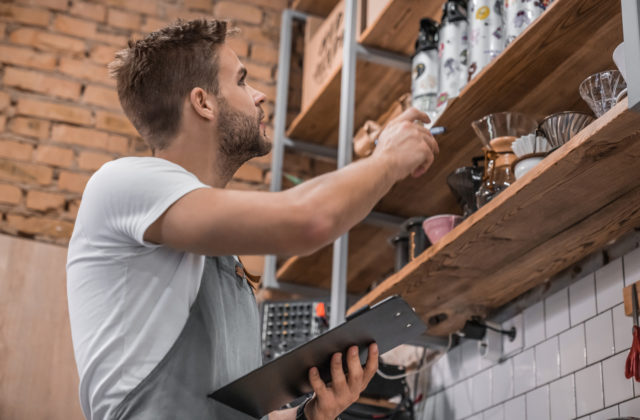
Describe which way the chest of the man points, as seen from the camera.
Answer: to the viewer's right

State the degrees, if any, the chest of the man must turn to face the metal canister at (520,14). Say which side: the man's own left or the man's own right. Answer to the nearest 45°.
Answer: approximately 45° to the man's own left

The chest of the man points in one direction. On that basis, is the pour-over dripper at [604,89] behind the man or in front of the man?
in front

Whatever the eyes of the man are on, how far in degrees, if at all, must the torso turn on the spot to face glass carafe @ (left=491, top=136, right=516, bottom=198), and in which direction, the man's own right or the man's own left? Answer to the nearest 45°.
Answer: approximately 45° to the man's own left

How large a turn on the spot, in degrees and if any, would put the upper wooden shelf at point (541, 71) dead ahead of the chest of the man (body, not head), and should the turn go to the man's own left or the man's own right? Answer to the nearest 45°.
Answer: approximately 45° to the man's own left

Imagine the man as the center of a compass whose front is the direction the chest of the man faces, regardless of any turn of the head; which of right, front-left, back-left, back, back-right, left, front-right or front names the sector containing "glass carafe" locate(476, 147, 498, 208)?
front-left

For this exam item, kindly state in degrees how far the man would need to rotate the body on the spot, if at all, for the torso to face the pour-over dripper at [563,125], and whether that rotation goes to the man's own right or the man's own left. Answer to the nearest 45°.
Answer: approximately 45° to the man's own left

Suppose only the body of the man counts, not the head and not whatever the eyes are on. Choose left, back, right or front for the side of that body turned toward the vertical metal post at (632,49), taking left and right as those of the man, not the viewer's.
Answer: front
